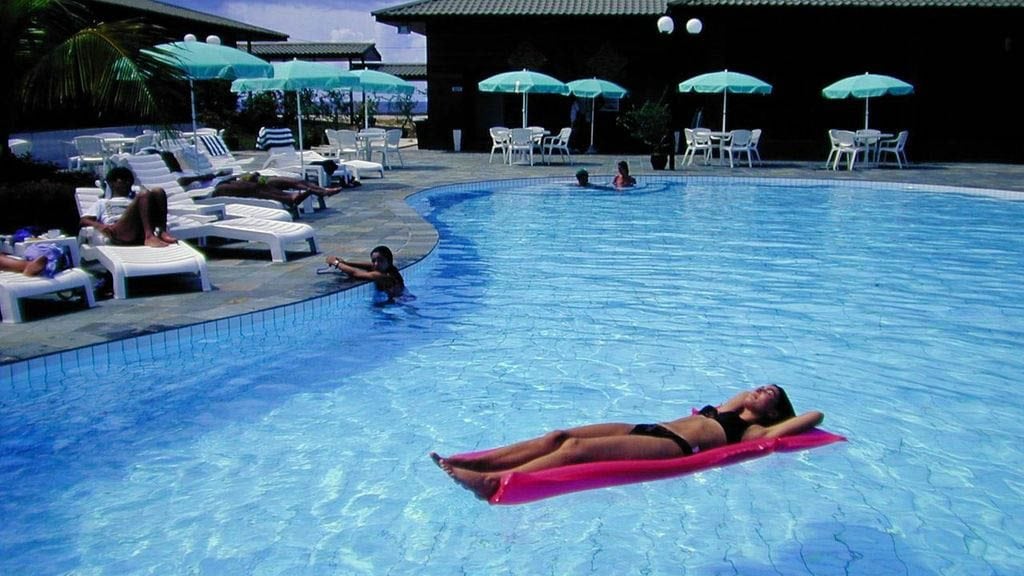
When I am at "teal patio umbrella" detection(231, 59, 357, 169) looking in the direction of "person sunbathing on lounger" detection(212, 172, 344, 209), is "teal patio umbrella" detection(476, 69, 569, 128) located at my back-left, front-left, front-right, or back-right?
back-left

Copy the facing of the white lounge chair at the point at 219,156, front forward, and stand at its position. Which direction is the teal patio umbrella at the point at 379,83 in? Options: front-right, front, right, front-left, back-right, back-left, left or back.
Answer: left

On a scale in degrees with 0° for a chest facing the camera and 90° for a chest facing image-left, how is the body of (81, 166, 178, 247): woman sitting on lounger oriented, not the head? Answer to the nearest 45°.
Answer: approximately 315°

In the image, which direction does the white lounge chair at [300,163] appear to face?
to the viewer's right

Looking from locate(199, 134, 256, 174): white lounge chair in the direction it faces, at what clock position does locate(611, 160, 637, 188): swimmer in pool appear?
The swimmer in pool is roughly at 11 o'clock from the white lounge chair.

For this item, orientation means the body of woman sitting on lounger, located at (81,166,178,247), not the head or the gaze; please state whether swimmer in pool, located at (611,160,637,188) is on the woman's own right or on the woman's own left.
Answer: on the woman's own left

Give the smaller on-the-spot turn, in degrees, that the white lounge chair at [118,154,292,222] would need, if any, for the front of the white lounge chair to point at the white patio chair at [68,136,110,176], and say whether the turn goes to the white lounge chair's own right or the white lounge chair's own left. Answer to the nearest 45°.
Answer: approximately 135° to the white lounge chair's own left

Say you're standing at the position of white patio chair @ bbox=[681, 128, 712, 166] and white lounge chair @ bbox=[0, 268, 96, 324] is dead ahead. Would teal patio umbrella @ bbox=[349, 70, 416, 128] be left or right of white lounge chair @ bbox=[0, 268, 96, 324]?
right

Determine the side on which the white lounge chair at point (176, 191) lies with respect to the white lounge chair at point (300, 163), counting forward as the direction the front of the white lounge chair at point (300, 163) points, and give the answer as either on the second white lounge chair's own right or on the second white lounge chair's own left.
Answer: on the second white lounge chair's own right

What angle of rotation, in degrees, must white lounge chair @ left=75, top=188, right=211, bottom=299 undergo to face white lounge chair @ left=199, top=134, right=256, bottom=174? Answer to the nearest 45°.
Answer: approximately 135° to its left

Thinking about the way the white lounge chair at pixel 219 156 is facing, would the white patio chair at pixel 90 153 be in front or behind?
behind

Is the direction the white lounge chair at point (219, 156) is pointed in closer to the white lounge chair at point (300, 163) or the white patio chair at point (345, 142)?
the white lounge chair
